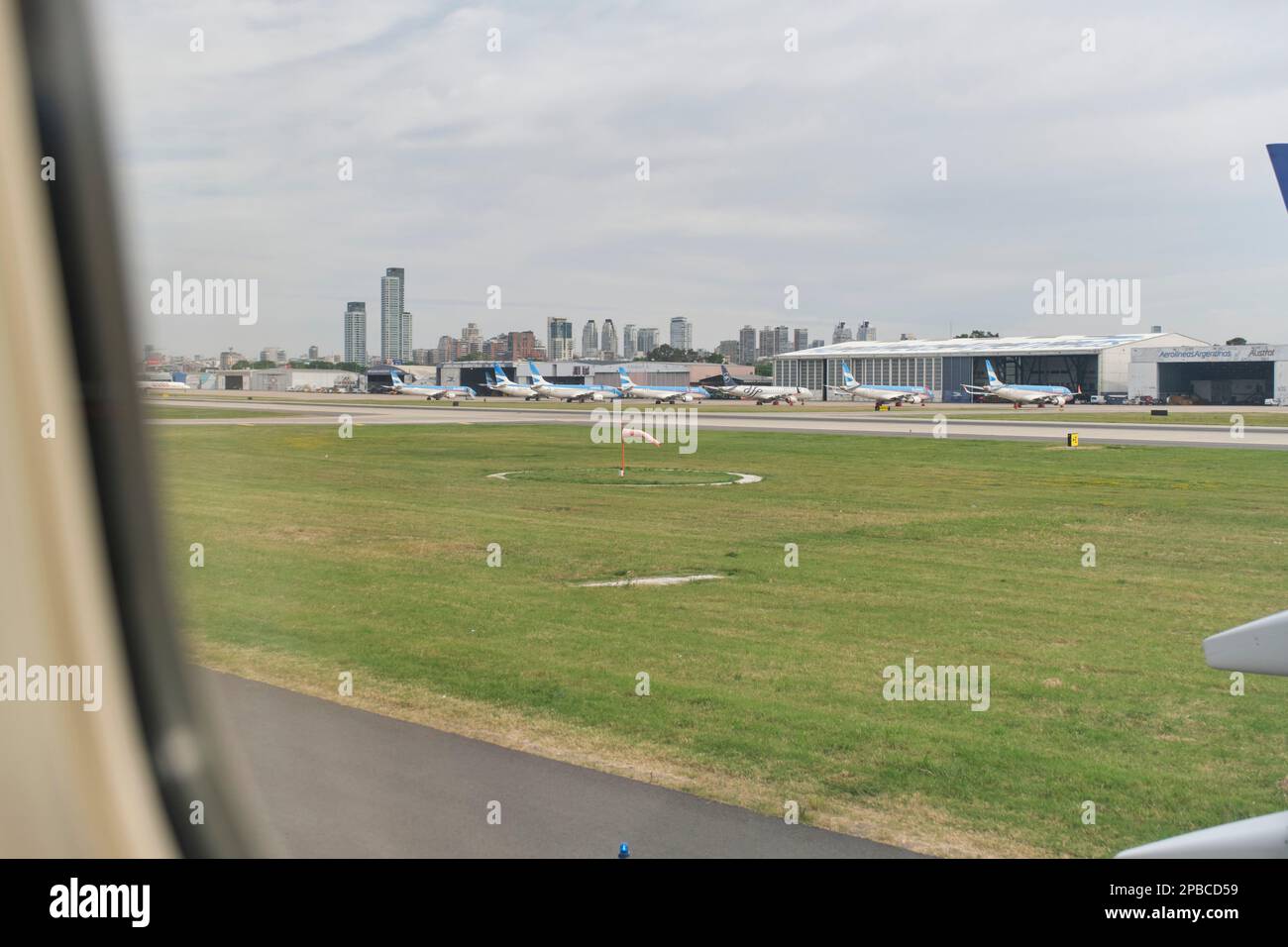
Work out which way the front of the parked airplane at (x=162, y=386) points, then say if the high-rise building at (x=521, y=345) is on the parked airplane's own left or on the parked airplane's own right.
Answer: on the parked airplane's own left

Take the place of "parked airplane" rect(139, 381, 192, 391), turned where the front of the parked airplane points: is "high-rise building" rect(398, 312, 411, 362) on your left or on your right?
on your left

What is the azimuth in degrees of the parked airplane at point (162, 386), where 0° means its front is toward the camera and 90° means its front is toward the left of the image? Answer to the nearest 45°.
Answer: approximately 270°

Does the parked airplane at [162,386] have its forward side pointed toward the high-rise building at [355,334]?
no
